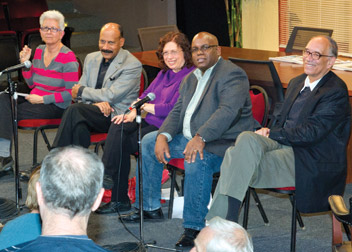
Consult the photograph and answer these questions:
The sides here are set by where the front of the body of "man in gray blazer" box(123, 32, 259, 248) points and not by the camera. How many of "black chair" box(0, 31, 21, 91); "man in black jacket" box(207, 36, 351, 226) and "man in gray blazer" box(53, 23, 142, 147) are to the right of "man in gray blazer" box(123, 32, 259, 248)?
2

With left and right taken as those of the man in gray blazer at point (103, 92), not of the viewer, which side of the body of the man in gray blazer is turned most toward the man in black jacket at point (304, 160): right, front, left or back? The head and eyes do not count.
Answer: left

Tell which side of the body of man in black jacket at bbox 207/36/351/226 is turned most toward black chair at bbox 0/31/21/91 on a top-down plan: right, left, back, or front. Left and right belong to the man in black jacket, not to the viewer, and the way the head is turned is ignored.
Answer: right

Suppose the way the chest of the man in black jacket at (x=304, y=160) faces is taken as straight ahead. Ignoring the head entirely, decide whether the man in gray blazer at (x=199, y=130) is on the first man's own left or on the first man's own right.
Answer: on the first man's own right

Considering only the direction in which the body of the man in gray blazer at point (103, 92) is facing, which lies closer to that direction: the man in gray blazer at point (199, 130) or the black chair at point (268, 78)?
the man in gray blazer

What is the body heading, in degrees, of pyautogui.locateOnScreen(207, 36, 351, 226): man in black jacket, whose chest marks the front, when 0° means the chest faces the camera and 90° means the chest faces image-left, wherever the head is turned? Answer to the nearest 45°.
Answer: approximately 45°

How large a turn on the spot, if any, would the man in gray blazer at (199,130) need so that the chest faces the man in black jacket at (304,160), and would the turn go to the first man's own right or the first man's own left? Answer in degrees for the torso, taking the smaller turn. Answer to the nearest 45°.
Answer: approximately 90° to the first man's own left

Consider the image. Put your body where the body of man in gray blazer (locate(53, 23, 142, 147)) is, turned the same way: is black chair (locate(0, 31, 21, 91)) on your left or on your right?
on your right

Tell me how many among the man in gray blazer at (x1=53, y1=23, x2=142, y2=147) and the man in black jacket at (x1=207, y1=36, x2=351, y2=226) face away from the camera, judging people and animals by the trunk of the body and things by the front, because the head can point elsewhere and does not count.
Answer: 0

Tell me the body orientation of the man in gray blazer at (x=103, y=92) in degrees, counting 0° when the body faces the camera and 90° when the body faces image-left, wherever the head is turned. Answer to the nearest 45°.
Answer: approximately 45°
